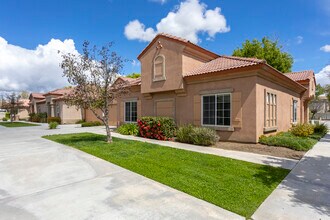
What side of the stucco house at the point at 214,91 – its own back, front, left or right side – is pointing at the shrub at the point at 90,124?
right

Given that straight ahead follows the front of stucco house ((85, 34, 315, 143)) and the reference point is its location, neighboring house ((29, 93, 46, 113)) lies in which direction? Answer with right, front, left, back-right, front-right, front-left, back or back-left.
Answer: right

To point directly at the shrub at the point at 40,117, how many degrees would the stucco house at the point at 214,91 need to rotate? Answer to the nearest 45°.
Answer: approximately 90° to its right

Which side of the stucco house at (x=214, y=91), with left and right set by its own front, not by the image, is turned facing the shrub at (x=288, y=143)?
left

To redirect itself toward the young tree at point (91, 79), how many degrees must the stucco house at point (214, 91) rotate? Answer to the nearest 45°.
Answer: approximately 45° to its right

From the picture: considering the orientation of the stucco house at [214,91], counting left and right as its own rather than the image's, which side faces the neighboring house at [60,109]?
right

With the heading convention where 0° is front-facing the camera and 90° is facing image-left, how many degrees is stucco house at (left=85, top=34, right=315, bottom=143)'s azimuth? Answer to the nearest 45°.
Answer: approximately 45°
